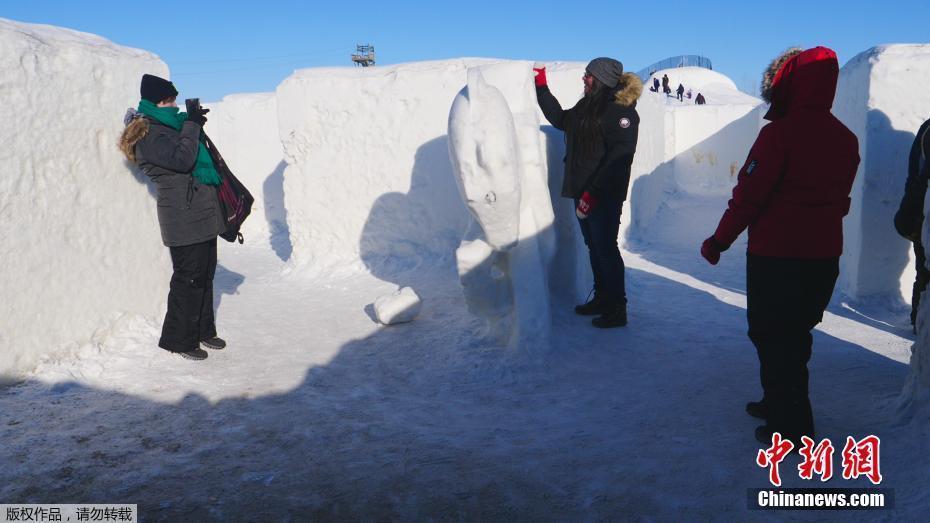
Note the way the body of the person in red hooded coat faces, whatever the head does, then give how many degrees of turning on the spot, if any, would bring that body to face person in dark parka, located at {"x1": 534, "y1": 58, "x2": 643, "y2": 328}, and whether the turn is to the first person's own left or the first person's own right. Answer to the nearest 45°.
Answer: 0° — they already face them

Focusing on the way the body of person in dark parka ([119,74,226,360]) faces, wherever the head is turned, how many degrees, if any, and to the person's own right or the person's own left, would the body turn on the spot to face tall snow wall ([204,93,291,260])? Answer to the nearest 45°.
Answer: approximately 90° to the person's own left

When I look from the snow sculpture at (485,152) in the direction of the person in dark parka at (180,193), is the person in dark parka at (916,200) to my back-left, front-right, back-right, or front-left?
back-right

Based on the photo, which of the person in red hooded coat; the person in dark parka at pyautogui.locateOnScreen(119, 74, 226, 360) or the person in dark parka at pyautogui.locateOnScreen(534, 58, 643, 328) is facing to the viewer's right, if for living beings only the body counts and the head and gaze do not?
the person in dark parka at pyautogui.locateOnScreen(119, 74, 226, 360)

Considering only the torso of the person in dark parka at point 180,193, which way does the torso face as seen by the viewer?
to the viewer's right
